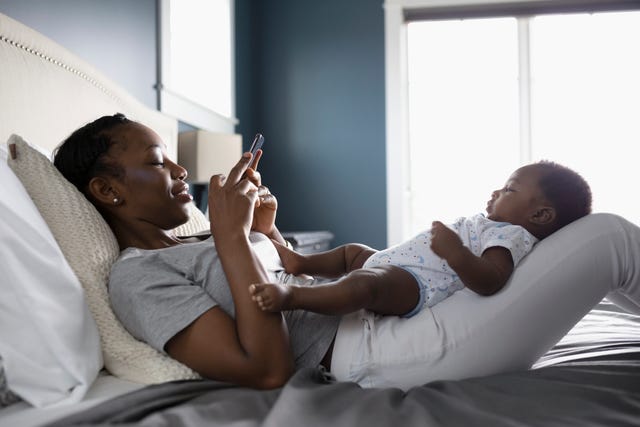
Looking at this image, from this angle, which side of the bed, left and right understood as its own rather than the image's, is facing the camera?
right

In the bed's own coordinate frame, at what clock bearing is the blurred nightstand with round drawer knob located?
The blurred nightstand with round drawer knob is roughly at 9 o'clock from the bed.
